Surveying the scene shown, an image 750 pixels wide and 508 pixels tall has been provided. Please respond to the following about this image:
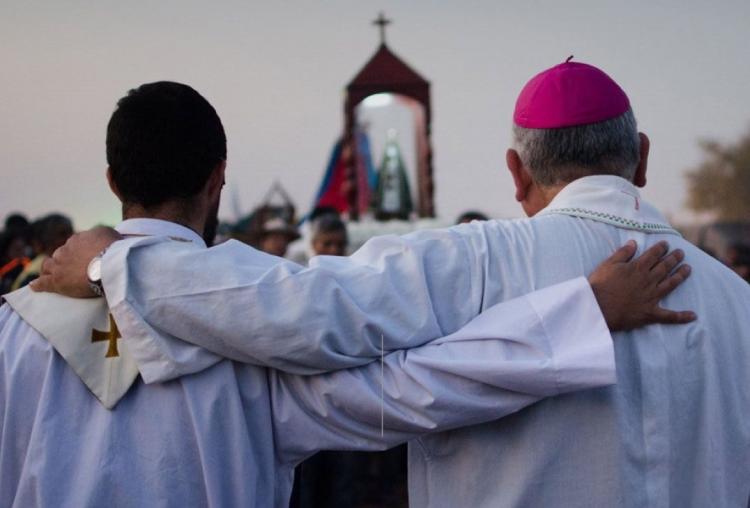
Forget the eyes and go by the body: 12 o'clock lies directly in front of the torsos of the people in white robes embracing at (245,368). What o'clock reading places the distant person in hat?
The distant person in hat is roughly at 12 o'clock from the people in white robes embracing.

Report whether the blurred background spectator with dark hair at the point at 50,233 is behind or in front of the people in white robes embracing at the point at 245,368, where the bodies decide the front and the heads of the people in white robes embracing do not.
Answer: in front

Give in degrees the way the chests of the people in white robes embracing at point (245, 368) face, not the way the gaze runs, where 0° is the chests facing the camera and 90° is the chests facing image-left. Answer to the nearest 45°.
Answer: approximately 180°

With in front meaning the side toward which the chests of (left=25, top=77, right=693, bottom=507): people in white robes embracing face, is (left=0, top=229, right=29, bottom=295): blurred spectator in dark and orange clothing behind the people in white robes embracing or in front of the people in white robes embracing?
in front
